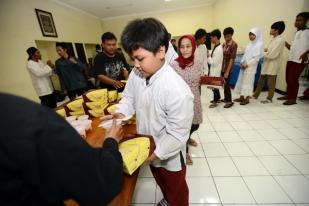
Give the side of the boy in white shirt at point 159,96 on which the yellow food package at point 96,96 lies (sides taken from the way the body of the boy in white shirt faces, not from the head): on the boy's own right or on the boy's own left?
on the boy's own right

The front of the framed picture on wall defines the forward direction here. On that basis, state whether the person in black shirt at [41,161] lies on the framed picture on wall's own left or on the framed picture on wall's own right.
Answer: on the framed picture on wall's own right

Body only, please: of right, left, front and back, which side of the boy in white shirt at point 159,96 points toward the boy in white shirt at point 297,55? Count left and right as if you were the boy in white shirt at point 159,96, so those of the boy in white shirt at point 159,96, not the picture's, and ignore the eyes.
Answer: back

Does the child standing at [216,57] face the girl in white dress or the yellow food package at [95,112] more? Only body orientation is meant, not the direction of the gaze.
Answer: the yellow food package

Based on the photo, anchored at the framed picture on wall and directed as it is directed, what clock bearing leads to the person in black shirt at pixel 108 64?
The person in black shirt is roughly at 1 o'clock from the framed picture on wall.

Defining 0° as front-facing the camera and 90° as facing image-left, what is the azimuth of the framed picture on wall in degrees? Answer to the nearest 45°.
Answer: approximately 315°

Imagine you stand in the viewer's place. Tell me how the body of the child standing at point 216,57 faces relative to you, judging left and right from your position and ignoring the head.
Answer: facing to the left of the viewer
